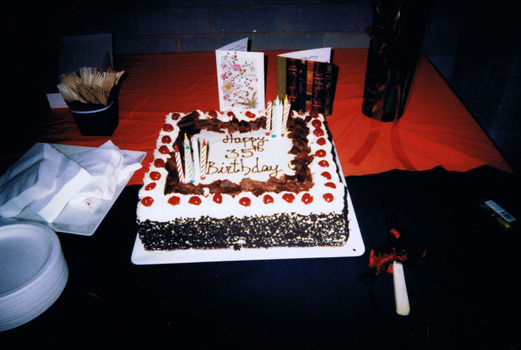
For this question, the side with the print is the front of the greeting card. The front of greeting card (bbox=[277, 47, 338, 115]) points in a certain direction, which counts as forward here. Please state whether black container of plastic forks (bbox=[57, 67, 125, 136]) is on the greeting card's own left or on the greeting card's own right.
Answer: on the greeting card's own right

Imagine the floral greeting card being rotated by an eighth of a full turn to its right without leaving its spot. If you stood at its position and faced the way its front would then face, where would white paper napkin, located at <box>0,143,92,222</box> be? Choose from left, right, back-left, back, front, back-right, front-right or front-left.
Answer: front

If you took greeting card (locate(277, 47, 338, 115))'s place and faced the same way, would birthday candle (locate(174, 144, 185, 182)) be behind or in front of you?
in front

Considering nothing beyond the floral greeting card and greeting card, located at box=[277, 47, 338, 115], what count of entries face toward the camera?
2

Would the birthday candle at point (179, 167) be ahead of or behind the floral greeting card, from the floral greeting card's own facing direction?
ahead

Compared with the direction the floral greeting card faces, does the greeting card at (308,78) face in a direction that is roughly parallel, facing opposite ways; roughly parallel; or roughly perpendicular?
roughly parallel

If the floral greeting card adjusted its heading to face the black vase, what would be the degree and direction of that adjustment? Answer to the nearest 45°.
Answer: approximately 90° to its left

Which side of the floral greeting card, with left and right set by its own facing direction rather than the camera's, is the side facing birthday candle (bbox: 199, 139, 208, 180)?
front

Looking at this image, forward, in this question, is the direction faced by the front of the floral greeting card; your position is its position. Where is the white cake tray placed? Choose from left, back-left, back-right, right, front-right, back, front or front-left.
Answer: front

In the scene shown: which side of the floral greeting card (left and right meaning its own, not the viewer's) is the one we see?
front

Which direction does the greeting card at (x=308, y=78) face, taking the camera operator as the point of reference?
facing the viewer

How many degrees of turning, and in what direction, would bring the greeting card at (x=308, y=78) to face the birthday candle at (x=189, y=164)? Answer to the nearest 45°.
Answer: approximately 45° to its right
